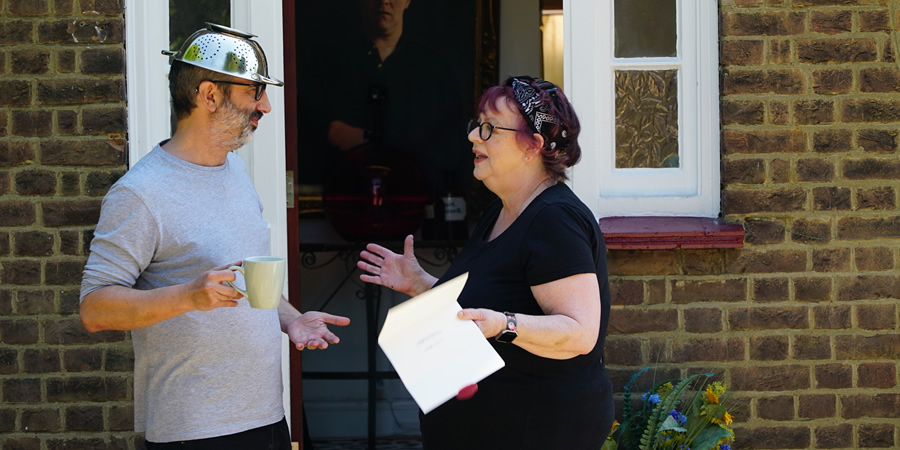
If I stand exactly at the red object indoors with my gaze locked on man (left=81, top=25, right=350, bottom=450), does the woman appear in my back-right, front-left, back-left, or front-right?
front-left

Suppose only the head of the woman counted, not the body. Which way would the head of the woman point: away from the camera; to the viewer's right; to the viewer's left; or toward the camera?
to the viewer's left

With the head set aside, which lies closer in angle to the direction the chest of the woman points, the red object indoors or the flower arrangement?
the red object indoors

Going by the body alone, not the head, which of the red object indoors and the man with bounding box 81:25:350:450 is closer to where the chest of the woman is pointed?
the man

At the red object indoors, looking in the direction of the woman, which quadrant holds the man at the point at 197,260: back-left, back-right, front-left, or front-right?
front-right

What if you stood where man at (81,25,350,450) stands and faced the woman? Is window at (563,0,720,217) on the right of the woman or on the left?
left

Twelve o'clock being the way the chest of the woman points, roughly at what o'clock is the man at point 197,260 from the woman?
The man is roughly at 12 o'clock from the woman.

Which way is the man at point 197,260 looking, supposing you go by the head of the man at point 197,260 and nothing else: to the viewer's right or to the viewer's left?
to the viewer's right

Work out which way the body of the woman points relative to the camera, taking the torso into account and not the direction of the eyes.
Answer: to the viewer's left

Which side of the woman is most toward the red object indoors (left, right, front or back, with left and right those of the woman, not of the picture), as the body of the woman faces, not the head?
right
